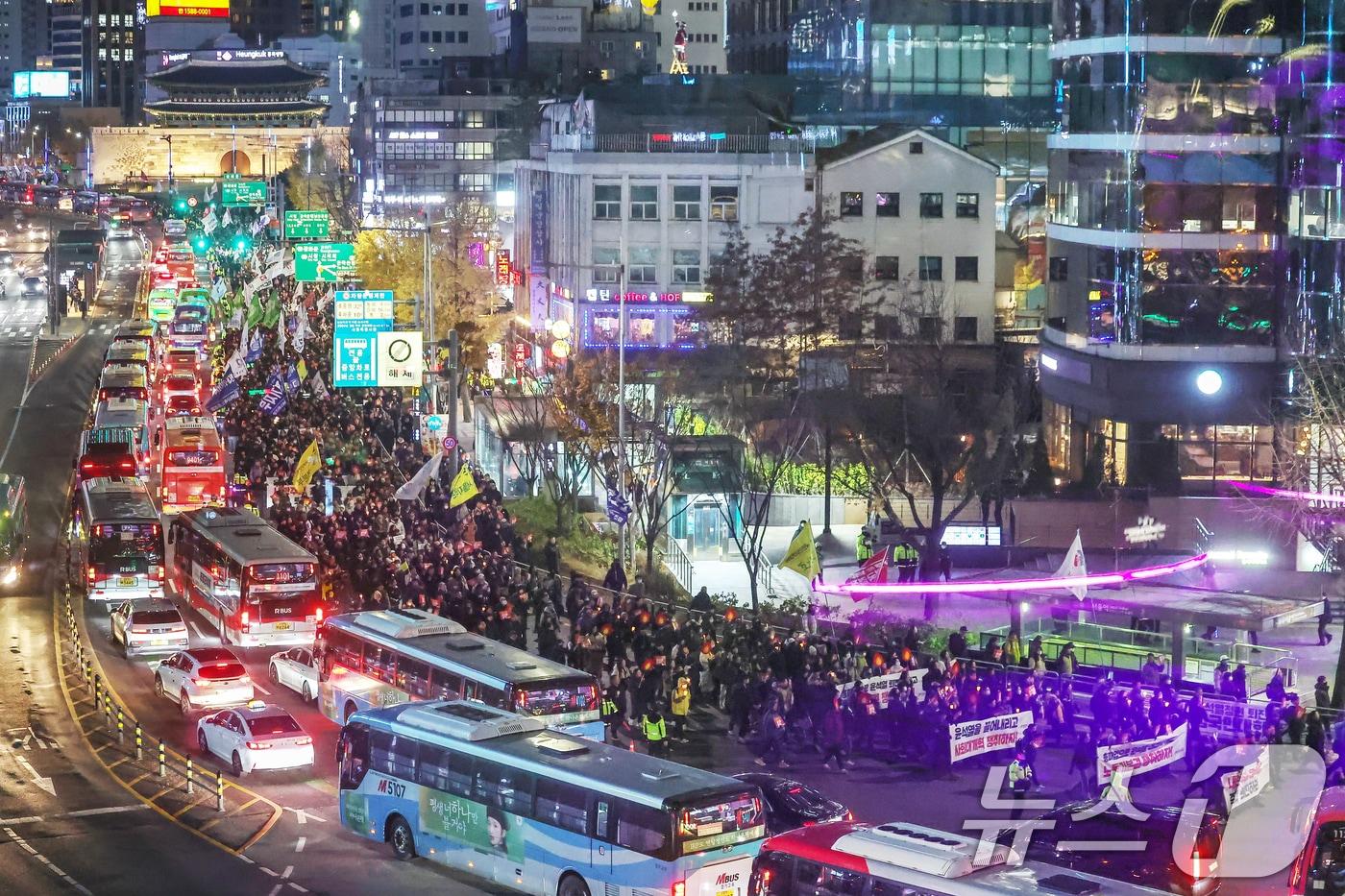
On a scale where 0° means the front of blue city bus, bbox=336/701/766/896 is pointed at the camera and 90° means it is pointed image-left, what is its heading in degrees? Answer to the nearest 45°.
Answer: approximately 135°

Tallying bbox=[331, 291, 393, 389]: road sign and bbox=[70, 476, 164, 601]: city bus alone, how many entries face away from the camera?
1

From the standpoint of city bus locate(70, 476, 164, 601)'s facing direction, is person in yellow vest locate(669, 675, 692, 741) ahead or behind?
behind

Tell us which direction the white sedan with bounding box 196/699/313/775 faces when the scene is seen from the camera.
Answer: facing away from the viewer and to the left of the viewer

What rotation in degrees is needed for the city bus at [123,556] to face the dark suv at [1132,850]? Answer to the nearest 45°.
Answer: approximately 135° to its right

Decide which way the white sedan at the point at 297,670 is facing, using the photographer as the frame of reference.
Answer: facing away from the viewer and to the left of the viewer

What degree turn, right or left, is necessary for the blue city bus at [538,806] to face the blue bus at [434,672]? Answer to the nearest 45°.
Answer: approximately 45° to its right

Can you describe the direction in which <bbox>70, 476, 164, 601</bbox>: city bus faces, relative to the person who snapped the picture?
facing away from the viewer

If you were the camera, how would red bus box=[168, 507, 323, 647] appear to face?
facing away from the viewer and to the left of the viewer

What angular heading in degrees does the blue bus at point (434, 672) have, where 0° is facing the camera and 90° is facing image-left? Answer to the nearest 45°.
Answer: approximately 135°

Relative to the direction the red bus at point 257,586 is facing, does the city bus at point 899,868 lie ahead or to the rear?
to the rear

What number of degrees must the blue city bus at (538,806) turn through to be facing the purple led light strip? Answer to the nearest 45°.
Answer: approximately 90° to its right
